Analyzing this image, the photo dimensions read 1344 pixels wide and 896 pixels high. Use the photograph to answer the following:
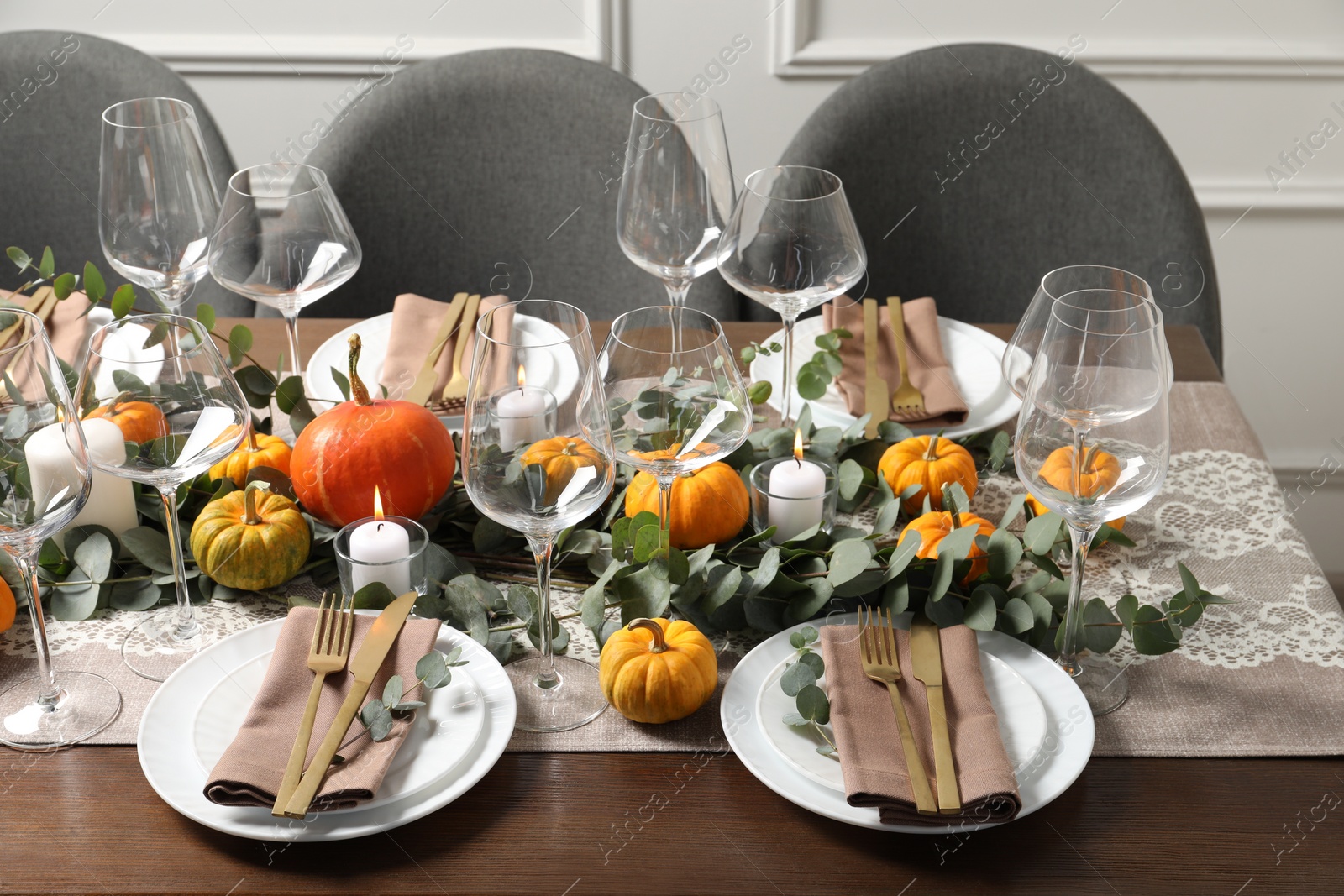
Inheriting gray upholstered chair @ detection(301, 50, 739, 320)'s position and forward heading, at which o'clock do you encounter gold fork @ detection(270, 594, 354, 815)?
The gold fork is roughly at 12 o'clock from the gray upholstered chair.

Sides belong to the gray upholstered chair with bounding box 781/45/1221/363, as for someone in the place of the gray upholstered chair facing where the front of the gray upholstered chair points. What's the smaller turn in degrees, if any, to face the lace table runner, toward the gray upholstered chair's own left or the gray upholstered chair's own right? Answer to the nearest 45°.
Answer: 0° — it already faces it

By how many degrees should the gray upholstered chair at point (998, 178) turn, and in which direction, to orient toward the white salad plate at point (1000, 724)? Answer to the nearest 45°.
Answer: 0° — it already faces it

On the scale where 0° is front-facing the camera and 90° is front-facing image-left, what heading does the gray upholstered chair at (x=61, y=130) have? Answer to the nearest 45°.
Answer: approximately 0°

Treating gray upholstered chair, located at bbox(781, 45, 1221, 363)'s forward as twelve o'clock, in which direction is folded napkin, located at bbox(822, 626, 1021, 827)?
The folded napkin is roughly at 12 o'clock from the gray upholstered chair.

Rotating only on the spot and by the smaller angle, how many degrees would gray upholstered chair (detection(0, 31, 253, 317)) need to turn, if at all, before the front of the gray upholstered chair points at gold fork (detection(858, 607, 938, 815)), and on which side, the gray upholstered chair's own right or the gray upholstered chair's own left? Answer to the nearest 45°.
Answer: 0° — it already faces it

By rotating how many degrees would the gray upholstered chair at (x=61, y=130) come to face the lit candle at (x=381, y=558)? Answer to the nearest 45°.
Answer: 0° — it already faces it
